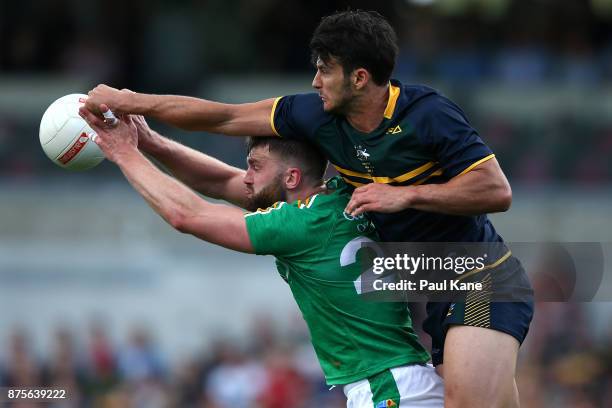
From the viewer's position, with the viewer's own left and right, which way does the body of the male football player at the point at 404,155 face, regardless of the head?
facing the viewer and to the left of the viewer

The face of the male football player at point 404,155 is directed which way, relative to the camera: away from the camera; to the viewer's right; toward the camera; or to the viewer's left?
to the viewer's left

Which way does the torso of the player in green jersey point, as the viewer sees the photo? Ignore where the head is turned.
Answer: to the viewer's left

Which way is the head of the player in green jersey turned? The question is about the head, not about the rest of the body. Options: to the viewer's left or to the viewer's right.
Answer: to the viewer's left

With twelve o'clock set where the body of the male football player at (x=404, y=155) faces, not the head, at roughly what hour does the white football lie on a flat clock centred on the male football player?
The white football is roughly at 2 o'clock from the male football player.
